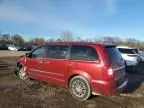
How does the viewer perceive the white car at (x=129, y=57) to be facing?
facing away from the viewer and to the left of the viewer

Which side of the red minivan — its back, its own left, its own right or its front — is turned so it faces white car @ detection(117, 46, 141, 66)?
right

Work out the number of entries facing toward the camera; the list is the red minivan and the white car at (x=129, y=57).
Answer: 0

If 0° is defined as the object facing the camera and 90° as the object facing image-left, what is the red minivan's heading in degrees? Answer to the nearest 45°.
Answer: approximately 135°
